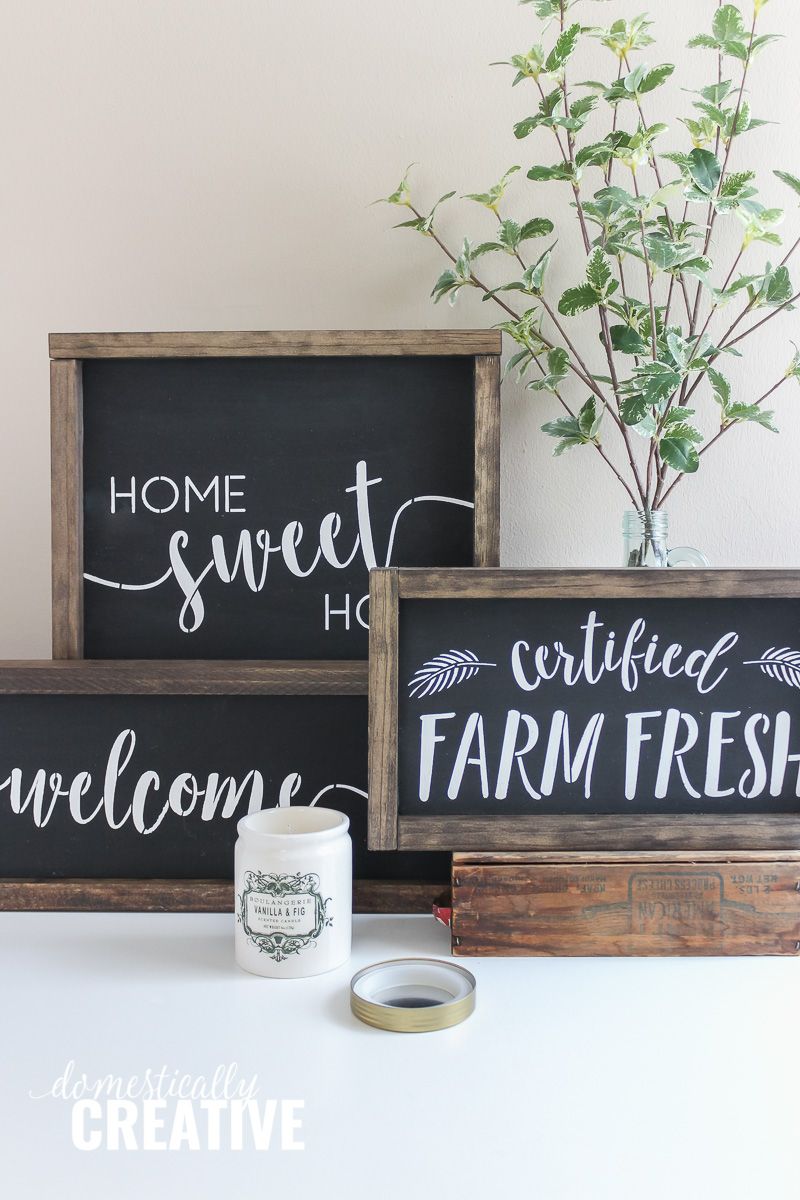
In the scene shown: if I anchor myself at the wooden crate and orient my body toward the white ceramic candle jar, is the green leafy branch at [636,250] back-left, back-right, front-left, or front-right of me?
back-right

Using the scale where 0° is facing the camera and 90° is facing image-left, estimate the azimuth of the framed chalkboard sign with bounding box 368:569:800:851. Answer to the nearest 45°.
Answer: approximately 0°

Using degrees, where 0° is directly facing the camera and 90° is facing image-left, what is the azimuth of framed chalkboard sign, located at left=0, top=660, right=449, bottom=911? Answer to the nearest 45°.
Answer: approximately 0°
